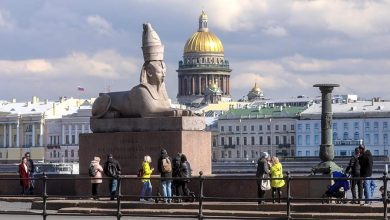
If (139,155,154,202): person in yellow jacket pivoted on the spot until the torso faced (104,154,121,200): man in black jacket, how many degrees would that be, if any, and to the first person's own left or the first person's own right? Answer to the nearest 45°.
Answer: approximately 135° to the first person's own left

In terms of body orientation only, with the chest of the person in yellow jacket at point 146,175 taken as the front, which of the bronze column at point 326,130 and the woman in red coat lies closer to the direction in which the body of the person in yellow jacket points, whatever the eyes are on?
the bronze column

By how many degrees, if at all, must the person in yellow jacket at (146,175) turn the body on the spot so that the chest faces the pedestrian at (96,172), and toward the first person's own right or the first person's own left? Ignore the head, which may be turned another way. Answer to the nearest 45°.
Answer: approximately 135° to the first person's own left

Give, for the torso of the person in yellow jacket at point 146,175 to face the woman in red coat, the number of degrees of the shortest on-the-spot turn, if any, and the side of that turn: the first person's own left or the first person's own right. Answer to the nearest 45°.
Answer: approximately 135° to the first person's own left

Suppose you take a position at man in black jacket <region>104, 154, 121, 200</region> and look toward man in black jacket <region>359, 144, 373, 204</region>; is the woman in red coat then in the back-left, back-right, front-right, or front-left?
back-left
